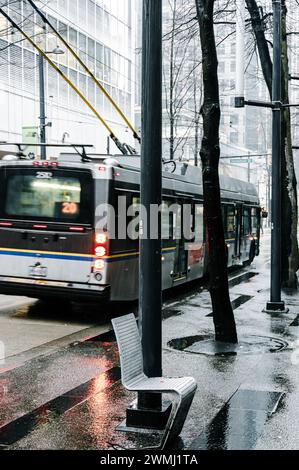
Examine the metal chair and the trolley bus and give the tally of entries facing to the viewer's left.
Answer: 0

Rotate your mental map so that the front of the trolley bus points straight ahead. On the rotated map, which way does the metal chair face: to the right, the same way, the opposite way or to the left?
to the right

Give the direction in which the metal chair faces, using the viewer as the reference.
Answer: facing the viewer and to the right of the viewer

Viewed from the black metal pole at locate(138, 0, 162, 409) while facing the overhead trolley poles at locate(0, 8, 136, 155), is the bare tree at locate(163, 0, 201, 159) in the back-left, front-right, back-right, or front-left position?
front-right

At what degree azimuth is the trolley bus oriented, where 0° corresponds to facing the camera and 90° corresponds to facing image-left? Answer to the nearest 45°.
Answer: approximately 225°

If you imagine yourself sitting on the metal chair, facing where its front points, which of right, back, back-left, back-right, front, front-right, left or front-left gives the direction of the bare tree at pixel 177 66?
back-left

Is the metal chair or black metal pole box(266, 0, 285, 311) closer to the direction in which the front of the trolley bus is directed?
the black metal pole

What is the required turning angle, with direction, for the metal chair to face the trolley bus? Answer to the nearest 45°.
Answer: approximately 135° to its left

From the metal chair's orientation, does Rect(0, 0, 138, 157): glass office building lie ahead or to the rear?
to the rear

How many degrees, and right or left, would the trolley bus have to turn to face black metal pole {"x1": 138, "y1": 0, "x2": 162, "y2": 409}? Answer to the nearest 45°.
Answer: approximately 135° to its right

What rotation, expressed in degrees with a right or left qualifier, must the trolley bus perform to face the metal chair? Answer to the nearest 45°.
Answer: approximately 135° to its right

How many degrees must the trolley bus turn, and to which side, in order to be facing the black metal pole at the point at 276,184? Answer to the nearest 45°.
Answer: approximately 135° to its right

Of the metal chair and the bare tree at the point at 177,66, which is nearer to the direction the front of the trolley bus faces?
the bare tree
